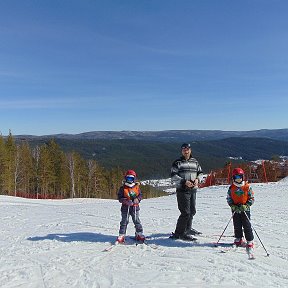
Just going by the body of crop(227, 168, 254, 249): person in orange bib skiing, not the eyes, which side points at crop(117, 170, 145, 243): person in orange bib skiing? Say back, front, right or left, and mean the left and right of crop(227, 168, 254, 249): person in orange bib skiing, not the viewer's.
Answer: right

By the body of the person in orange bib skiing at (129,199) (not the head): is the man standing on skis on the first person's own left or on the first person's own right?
on the first person's own left

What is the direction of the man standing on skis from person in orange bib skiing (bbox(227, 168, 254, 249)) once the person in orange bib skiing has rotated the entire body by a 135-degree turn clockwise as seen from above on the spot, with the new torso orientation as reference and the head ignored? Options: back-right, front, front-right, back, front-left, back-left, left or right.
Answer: front-left

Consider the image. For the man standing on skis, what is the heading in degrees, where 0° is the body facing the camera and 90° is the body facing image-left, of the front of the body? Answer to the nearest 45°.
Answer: approximately 315°

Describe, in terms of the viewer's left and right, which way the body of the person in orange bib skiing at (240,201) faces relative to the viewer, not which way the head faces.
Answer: facing the viewer

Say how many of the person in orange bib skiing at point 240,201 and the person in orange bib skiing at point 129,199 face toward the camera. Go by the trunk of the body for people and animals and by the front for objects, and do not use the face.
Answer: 2

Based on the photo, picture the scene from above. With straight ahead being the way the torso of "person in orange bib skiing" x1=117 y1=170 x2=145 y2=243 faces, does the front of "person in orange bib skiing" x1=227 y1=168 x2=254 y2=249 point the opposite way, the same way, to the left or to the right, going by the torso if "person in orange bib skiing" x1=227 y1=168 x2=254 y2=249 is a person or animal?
the same way

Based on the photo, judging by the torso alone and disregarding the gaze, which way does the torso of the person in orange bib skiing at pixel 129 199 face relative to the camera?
toward the camera
